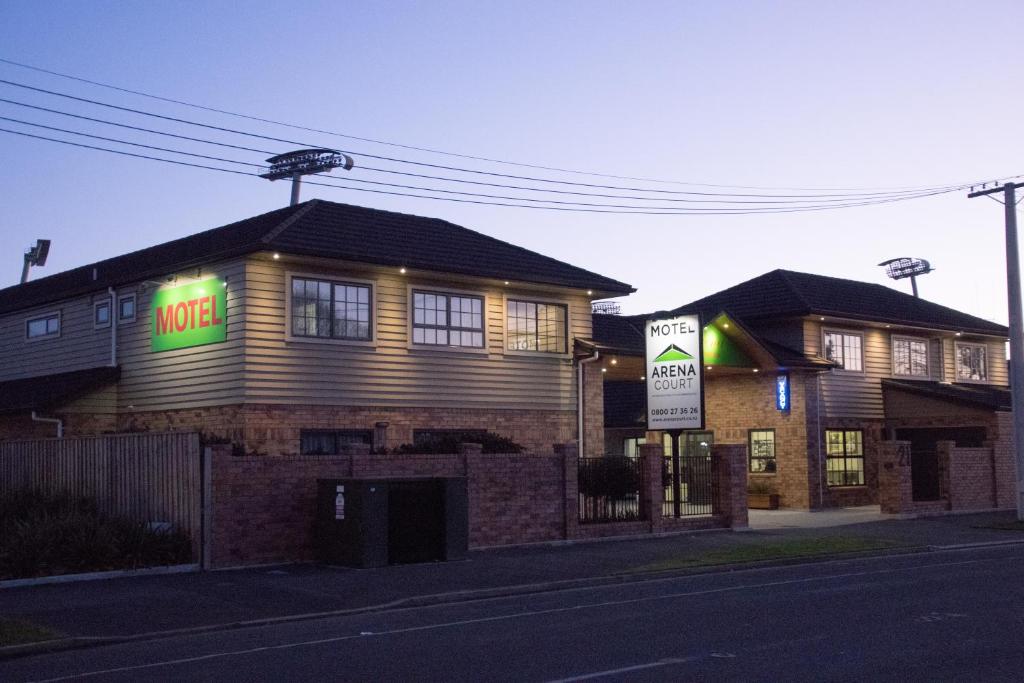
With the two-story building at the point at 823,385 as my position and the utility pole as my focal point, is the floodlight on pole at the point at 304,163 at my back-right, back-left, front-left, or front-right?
back-right

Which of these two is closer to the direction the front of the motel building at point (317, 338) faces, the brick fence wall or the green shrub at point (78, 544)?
the brick fence wall

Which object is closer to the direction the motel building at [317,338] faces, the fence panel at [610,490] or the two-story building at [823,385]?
the fence panel

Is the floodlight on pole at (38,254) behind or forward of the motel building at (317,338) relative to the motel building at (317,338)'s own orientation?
behind

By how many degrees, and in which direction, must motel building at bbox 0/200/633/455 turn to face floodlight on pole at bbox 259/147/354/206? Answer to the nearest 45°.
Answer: approximately 135° to its left

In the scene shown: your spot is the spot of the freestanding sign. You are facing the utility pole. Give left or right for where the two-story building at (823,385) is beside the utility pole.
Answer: left

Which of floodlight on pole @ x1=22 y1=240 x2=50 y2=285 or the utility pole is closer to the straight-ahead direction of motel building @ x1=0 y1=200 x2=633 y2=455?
the utility pole

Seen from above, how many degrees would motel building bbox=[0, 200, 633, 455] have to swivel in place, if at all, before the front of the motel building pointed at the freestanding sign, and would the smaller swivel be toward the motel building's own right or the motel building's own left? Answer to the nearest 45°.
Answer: approximately 45° to the motel building's own left

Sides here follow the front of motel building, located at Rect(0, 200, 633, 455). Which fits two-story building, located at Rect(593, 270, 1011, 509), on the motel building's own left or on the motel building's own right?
on the motel building's own left

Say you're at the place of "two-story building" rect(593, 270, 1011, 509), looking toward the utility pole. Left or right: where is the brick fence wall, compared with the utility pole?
right

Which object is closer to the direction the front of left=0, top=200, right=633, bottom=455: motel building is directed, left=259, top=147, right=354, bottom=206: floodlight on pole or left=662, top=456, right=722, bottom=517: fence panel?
the fence panel

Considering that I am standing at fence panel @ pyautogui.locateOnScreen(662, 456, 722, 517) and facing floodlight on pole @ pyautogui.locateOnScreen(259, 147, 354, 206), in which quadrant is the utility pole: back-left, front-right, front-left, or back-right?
back-right
